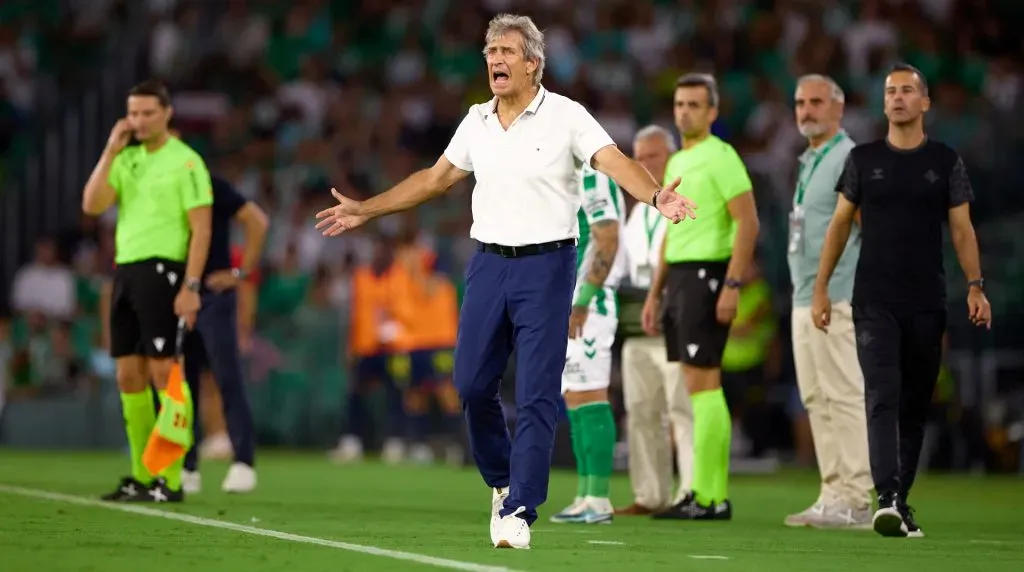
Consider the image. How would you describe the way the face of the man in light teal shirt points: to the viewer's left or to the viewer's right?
to the viewer's left

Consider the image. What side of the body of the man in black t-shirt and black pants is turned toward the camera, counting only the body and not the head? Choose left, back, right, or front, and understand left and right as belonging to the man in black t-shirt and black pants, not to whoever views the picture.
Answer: front

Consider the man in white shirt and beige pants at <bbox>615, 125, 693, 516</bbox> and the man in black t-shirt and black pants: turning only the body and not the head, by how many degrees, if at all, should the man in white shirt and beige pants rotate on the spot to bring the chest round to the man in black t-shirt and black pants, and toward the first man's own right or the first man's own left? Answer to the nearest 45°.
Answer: approximately 90° to the first man's own left

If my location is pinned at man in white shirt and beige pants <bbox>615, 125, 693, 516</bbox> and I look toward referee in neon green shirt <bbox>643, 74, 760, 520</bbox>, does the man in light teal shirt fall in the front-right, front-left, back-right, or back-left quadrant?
front-left

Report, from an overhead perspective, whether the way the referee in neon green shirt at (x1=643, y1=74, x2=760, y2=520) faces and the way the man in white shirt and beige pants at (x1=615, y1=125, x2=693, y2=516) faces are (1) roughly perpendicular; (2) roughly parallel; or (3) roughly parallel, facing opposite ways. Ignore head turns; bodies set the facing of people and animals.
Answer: roughly parallel

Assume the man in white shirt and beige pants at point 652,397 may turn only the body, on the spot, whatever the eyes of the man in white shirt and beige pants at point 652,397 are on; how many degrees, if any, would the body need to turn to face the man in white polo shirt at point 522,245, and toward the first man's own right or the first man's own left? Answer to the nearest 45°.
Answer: approximately 45° to the first man's own left

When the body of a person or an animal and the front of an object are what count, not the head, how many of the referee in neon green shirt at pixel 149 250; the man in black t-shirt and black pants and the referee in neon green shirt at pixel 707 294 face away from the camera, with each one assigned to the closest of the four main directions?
0

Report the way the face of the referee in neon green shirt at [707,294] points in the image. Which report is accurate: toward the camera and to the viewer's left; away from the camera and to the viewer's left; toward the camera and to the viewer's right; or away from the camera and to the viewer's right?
toward the camera and to the viewer's left

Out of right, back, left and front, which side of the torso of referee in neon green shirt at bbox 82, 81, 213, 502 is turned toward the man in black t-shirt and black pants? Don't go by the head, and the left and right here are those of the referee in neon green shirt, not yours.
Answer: left

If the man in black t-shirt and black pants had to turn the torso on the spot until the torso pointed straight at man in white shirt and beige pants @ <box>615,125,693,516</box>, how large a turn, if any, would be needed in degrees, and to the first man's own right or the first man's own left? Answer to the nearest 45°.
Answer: approximately 135° to the first man's own right

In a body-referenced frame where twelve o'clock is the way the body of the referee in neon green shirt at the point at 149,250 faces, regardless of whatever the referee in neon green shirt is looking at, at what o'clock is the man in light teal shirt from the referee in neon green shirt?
The man in light teal shirt is roughly at 8 o'clock from the referee in neon green shirt.

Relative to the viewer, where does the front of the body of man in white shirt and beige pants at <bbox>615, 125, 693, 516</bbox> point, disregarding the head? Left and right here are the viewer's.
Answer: facing the viewer and to the left of the viewer

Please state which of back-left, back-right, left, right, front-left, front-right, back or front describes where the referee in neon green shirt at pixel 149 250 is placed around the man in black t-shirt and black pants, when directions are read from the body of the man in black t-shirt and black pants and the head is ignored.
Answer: right

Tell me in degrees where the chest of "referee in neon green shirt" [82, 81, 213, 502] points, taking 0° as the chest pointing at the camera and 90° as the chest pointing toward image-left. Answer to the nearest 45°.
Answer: approximately 45°
